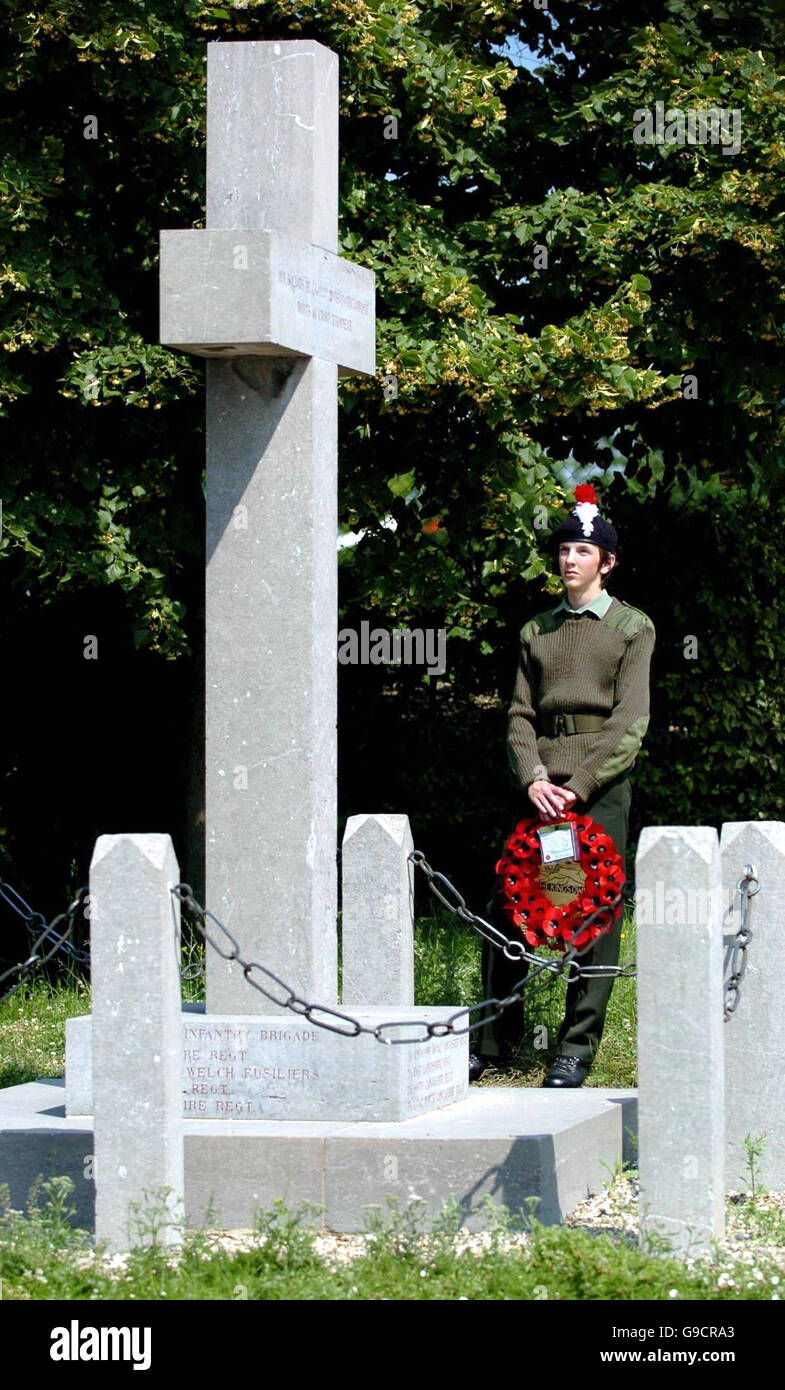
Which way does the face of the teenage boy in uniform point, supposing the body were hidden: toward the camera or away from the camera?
toward the camera

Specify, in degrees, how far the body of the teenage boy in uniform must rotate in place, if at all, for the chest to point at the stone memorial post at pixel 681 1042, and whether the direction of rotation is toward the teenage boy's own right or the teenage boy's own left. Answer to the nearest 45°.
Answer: approximately 45° to the teenage boy's own left

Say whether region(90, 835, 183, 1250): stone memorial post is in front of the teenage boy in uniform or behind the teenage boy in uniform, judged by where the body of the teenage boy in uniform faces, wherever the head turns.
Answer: in front

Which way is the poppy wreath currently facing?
toward the camera

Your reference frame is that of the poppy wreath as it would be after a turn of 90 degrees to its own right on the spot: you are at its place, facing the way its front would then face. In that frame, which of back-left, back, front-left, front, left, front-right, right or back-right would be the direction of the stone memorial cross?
front-left

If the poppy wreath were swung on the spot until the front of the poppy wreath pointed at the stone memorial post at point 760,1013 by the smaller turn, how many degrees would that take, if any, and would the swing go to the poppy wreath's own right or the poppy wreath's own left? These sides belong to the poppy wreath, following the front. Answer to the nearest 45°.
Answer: approximately 45° to the poppy wreath's own left

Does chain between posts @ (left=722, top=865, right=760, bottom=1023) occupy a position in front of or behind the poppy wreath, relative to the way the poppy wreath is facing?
in front

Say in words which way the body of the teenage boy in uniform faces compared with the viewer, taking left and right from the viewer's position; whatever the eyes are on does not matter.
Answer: facing the viewer and to the left of the viewer

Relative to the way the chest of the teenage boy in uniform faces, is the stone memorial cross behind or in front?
in front

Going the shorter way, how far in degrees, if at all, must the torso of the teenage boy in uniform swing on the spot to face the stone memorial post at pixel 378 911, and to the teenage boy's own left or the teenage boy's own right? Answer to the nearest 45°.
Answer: approximately 45° to the teenage boy's own right
